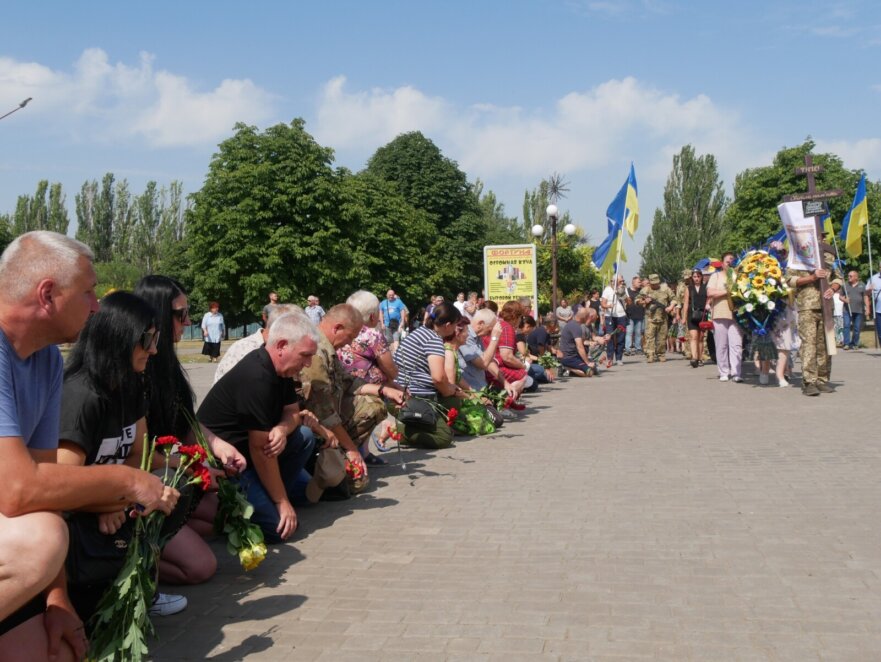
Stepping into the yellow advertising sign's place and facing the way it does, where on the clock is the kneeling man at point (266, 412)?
The kneeling man is roughly at 12 o'clock from the yellow advertising sign.

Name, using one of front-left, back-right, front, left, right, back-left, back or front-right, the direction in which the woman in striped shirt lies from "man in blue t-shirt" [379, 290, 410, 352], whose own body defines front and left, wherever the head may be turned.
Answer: front

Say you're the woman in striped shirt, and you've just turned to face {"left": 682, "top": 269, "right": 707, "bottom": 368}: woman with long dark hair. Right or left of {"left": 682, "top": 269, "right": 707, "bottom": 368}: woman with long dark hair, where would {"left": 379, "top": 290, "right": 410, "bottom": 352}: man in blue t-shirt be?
left

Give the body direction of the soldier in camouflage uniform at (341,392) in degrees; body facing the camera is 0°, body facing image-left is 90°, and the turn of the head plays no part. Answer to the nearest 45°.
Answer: approximately 270°

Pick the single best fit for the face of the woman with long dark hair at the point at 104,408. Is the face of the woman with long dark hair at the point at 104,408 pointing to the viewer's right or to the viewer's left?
to the viewer's right

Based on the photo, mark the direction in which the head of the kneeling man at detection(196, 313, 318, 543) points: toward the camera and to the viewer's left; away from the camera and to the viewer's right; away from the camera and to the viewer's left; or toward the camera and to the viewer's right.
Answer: toward the camera and to the viewer's right

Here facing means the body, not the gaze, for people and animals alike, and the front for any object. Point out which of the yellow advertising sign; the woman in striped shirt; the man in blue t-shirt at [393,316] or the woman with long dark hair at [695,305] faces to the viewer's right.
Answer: the woman in striped shirt

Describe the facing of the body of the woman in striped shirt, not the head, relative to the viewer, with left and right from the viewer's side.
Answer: facing to the right of the viewer

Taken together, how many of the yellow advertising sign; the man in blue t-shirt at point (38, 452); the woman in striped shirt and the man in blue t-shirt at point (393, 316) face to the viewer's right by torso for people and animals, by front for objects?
2

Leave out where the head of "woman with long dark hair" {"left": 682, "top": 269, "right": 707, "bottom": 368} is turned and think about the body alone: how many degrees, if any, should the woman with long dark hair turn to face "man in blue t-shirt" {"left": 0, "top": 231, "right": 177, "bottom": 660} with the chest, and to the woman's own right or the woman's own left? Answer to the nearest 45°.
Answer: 0° — they already face them

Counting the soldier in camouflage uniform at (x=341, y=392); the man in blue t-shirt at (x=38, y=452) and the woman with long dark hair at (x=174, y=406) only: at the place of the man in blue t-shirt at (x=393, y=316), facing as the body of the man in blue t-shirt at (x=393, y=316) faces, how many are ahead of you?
3

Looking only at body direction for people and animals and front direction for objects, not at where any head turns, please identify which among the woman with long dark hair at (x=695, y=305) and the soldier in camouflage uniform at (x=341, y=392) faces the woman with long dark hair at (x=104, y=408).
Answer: the woman with long dark hair at (x=695, y=305)

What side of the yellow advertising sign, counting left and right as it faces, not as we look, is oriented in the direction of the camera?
front

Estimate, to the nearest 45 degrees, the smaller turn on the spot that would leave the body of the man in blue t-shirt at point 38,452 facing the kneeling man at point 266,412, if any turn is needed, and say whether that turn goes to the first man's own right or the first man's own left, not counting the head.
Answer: approximately 45° to the first man's own left

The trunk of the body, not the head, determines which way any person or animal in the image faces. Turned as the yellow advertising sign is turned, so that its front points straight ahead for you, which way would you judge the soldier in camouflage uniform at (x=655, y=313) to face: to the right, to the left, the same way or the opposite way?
the same way

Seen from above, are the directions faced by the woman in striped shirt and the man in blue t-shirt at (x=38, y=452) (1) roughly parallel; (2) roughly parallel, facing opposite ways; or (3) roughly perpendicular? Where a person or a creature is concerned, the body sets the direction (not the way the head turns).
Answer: roughly parallel

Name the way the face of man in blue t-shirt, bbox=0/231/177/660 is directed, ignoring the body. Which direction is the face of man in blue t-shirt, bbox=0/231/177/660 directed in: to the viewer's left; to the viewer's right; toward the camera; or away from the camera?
to the viewer's right

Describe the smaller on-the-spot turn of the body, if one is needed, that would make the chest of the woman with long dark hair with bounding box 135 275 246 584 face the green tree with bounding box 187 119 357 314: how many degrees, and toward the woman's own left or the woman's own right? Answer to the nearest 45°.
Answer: approximately 90° to the woman's own left

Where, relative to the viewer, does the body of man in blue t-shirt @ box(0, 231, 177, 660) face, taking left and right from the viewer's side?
facing to the right of the viewer

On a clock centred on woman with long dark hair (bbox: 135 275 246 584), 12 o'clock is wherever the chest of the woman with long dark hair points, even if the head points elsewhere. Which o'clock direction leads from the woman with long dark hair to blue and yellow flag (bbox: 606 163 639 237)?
The blue and yellow flag is roughly at 10 o'clock from the woman with long dark hair.

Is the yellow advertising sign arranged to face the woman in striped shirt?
yes

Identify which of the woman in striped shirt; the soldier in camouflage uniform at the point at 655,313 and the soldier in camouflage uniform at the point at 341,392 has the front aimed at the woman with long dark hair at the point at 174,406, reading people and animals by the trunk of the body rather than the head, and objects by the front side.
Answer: the soldier in camouflage uniform at the point at 655,313

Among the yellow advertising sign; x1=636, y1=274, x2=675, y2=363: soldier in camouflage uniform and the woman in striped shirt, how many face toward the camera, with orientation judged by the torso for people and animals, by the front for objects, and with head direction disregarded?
2
